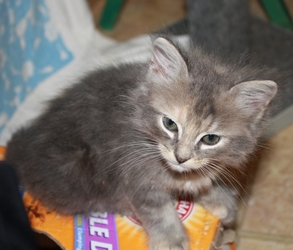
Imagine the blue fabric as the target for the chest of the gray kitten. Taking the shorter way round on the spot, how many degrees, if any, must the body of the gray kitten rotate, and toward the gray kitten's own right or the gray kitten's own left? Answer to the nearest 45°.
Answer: approximately 180°

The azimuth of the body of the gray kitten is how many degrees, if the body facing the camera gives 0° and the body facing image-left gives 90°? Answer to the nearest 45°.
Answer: approximately 315°
